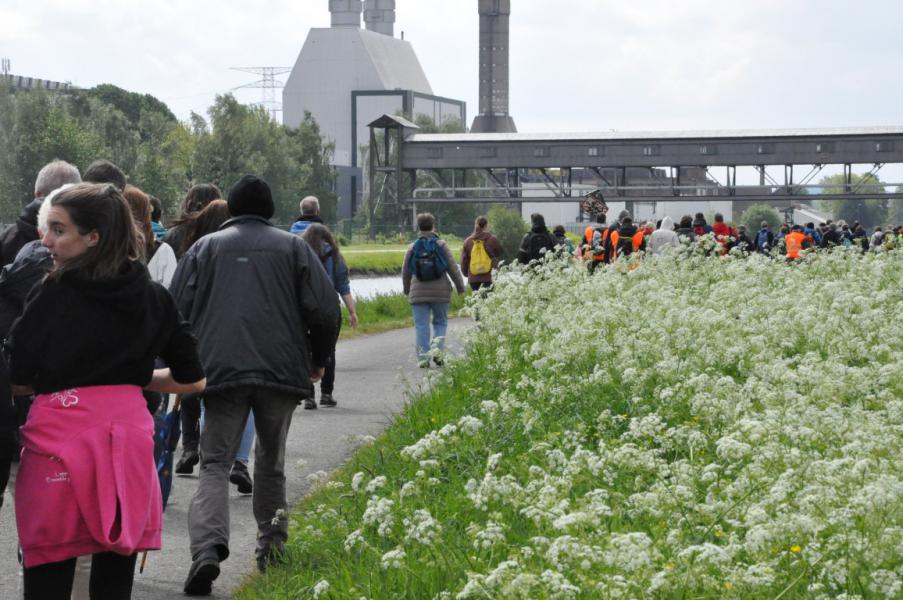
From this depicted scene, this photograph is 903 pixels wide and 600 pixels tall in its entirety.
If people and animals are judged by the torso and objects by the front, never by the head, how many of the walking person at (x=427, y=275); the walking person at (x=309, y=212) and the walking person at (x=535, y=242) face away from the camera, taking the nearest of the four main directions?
3

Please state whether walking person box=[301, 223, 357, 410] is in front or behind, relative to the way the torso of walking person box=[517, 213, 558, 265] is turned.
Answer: behind

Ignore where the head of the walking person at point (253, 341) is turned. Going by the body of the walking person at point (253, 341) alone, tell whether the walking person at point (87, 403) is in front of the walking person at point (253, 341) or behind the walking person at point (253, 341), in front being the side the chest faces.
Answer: behind

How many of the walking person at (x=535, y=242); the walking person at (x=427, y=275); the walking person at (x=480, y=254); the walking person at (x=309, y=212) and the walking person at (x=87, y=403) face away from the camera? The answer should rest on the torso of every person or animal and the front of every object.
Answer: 5

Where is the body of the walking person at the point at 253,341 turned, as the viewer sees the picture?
away from the camera

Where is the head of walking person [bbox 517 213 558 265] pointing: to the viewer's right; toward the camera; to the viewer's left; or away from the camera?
away from the camera

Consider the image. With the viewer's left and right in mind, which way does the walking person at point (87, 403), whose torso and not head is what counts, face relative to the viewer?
facing away from the viewer

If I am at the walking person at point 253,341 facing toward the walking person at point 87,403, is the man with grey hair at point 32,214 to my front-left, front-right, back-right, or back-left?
back-right

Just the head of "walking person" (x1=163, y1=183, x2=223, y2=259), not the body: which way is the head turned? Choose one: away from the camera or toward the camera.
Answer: away from the camera

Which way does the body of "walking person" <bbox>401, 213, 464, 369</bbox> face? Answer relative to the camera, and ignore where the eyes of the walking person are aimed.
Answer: away from the camera

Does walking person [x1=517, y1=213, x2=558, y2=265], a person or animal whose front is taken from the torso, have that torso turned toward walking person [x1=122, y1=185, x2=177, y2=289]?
no

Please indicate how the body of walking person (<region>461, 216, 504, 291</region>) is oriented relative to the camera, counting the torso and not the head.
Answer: away from the camera

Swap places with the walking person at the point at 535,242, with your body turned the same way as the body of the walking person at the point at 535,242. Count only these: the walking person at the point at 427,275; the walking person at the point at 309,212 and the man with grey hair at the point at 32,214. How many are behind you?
3

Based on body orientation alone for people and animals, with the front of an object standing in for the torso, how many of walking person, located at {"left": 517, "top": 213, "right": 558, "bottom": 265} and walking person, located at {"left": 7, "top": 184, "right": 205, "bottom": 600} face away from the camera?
2

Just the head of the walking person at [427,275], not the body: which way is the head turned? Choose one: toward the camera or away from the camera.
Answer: away from the camera

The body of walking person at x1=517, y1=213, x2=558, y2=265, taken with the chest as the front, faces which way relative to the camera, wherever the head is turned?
away from the camera

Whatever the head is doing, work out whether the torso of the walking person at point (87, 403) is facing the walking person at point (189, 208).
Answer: yes

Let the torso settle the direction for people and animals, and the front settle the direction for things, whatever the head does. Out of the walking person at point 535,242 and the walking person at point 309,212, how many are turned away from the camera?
2

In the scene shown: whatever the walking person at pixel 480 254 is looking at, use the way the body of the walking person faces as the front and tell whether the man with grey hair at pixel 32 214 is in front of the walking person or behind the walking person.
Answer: behind

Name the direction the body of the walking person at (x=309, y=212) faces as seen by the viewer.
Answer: away from the camera

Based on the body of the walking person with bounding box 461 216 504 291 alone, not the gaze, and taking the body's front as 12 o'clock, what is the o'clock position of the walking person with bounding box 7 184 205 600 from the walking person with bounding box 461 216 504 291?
the walking person with bounding box 7 184 205 600 is roughly at 6 o'clock from the walking person with bounding box 461 216 504 291.

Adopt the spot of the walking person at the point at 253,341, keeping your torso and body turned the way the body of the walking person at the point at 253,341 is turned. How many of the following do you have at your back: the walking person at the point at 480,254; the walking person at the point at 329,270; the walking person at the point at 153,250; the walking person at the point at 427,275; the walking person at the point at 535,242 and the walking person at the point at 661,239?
0

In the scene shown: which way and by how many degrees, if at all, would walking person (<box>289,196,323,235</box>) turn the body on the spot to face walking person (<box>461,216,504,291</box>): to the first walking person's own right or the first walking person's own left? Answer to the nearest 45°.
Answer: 0° — they already face them
